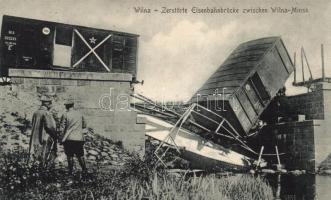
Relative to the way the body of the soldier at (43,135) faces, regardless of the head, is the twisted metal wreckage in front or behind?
in front

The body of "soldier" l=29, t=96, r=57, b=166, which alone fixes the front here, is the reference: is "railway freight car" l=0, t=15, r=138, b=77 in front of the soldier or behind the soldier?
in front

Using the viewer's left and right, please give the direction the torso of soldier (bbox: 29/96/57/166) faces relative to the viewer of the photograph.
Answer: facing away from the viewer and to the right of the viewer
